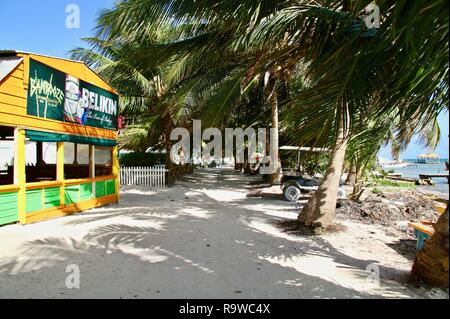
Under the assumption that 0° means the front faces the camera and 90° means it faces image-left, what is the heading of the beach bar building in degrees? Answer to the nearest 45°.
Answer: approximately 315°

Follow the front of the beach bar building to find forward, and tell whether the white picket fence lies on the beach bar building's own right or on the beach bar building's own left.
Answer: on the beach bar building's own left

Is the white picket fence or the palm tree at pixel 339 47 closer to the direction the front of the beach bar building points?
the palm tree
